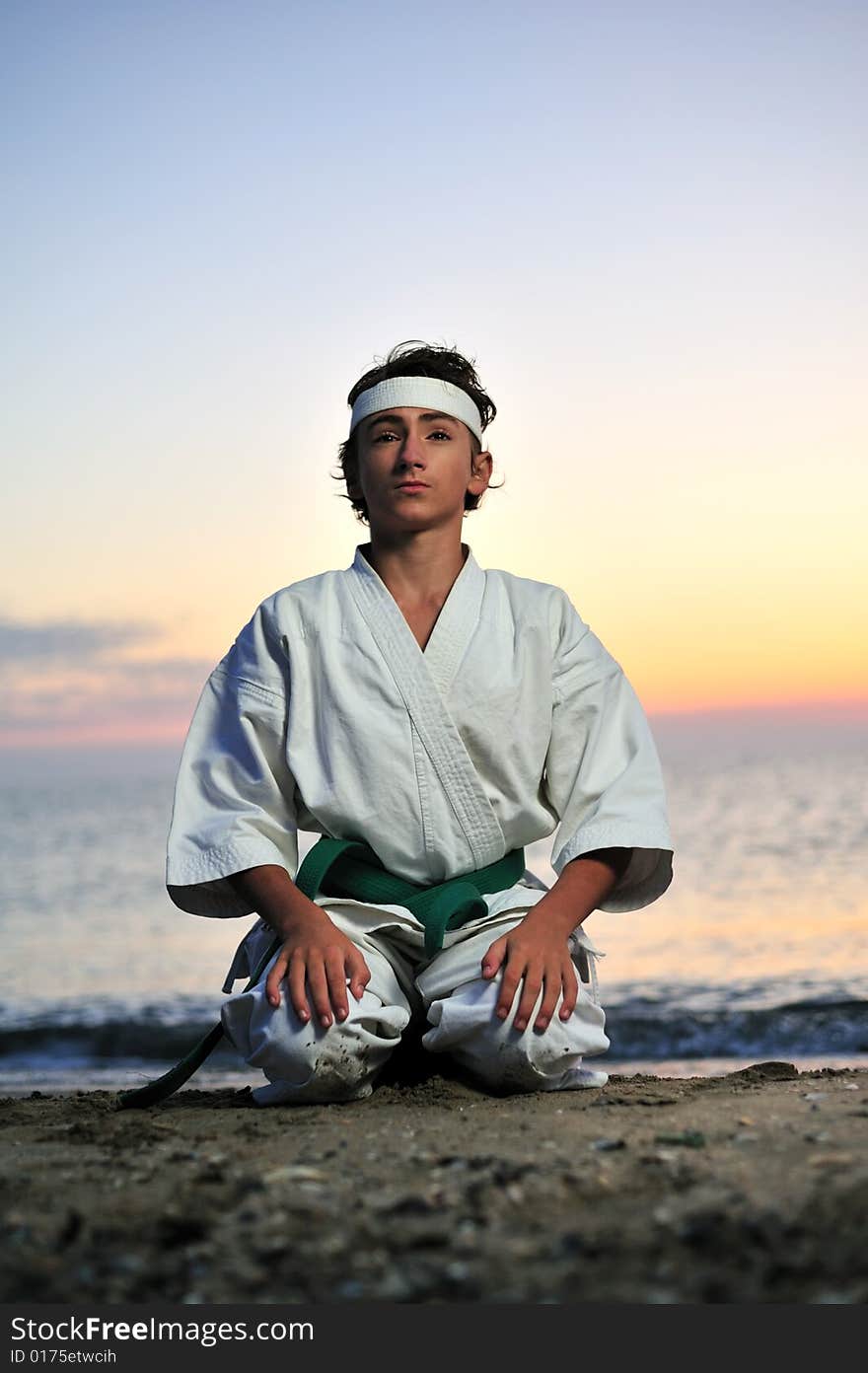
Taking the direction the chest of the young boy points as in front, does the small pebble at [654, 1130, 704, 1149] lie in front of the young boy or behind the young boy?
in front

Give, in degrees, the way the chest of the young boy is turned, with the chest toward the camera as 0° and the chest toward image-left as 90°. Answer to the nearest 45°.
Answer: approximately 0°
